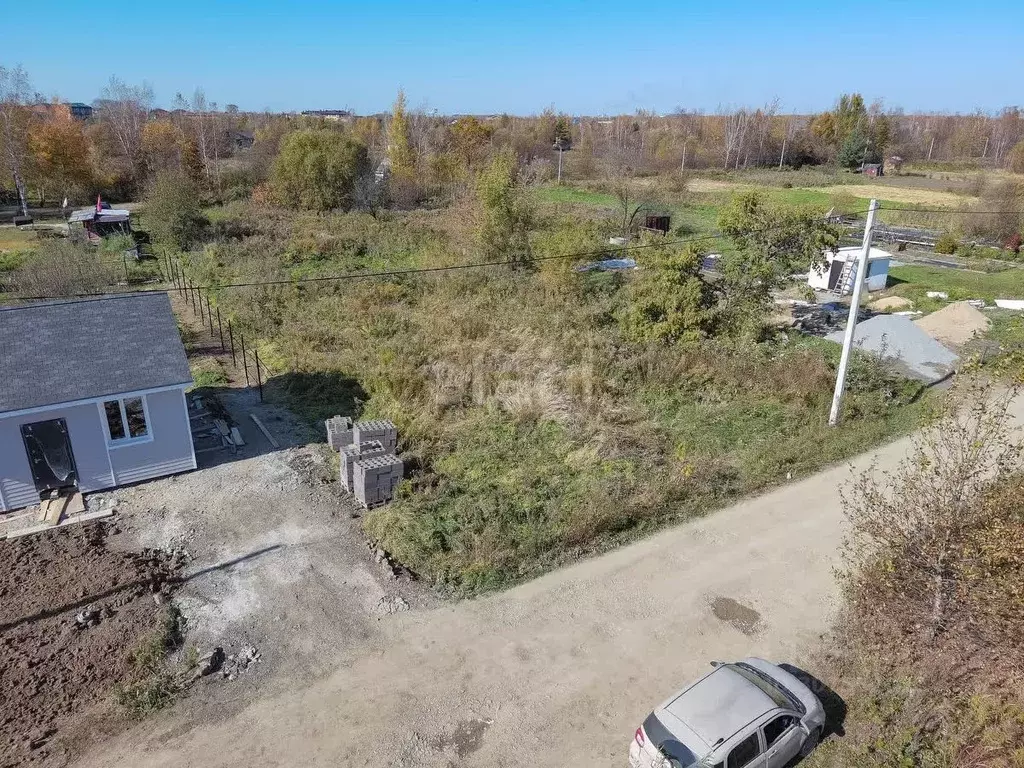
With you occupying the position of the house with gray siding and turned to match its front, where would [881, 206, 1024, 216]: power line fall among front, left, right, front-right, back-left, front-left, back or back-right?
left

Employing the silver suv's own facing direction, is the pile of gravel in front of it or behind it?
in front

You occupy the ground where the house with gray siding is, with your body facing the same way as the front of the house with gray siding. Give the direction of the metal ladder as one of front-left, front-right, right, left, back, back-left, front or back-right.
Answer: left

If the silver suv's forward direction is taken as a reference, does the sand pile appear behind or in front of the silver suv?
in front

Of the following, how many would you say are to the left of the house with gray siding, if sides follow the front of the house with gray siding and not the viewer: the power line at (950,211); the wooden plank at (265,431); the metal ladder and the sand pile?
4

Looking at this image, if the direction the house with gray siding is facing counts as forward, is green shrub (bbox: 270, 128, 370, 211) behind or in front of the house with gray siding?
behind

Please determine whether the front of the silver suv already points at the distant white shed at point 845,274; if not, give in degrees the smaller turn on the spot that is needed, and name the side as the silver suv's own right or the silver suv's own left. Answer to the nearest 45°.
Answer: approximately 45° to the silver suv's own left

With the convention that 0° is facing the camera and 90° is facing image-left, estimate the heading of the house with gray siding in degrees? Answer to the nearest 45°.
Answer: approximately 0°

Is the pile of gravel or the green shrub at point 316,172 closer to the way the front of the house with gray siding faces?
the pile of gravel

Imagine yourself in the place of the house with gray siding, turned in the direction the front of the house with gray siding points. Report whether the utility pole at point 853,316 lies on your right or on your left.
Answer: on your left

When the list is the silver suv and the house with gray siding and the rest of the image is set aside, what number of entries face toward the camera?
1

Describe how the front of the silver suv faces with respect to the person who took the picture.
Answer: facing away from the viewer and to the right of the viewer

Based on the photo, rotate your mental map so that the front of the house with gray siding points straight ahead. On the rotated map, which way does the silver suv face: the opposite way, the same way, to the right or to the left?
to the left

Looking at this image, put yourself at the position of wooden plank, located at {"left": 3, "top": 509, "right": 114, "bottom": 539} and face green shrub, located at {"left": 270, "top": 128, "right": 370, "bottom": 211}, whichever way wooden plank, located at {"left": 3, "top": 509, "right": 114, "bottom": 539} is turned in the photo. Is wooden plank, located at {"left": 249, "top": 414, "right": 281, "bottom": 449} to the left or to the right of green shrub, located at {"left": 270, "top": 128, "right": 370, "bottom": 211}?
right

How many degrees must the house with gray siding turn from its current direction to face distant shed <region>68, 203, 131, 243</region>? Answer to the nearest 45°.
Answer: approximately 180°

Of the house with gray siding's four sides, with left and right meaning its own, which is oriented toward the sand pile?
left

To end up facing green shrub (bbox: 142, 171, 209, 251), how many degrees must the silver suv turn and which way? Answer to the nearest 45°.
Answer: approximately 90° to its left

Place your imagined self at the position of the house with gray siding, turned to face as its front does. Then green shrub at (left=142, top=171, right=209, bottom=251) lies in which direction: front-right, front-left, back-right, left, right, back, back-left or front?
back

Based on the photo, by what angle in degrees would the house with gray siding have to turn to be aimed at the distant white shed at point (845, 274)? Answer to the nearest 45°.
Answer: approximately 90° to its left
